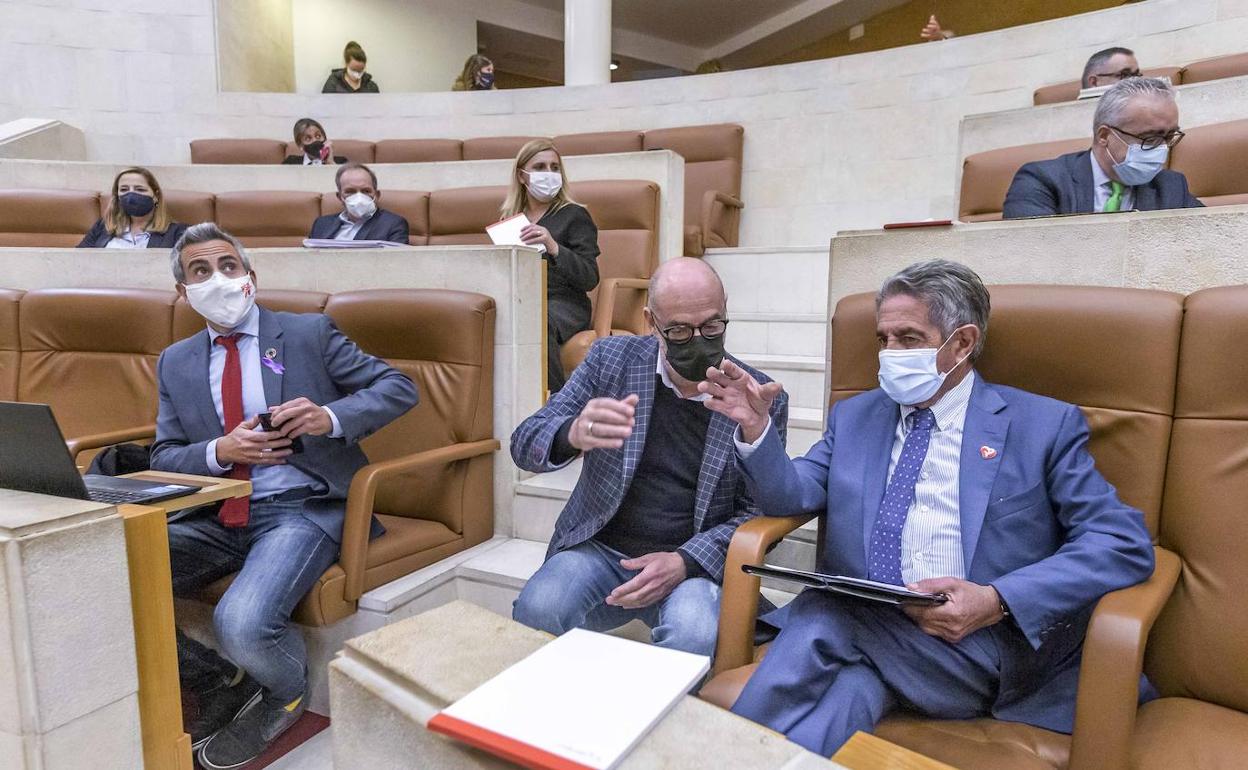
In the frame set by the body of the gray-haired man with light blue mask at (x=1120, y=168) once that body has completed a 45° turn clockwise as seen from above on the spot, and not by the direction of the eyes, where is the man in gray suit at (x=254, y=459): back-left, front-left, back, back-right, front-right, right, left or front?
front-right

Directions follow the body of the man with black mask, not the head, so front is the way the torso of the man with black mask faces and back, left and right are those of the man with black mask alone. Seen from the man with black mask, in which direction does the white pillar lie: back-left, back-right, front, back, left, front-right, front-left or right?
back

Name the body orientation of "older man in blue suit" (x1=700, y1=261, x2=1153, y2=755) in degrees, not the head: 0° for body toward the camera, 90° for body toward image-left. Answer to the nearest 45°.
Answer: approximately 45°

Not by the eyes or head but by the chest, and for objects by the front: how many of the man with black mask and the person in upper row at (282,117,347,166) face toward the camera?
2

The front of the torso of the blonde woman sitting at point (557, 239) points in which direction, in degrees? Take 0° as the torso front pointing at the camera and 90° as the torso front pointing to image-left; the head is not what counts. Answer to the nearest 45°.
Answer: approximately 45°

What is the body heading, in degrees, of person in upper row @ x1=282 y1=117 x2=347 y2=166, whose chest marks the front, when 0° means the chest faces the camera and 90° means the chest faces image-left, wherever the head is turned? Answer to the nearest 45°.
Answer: approximately 0°

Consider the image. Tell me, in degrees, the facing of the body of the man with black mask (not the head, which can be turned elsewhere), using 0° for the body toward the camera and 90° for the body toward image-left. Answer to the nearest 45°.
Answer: approximately 0°

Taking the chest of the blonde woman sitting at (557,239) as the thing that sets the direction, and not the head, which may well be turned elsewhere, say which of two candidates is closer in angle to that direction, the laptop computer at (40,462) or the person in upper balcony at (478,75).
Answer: the laptop computer

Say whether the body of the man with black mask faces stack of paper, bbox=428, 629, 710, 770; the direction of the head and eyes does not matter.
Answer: yes

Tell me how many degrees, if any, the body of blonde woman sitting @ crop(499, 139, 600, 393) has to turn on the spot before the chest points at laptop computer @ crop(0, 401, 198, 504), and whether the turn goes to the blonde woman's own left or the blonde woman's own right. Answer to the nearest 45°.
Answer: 0° — they already face it

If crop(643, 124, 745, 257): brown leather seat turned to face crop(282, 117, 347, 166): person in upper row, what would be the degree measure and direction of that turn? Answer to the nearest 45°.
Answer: approximately 45° to its right
